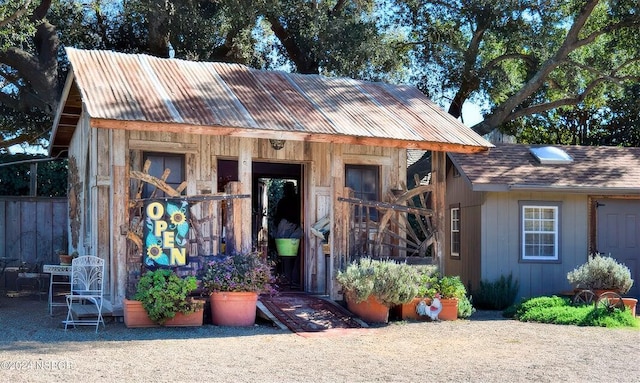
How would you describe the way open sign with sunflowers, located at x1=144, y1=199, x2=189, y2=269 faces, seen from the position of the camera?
facing the viewer

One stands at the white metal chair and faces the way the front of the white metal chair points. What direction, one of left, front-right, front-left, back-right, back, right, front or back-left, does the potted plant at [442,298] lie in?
left

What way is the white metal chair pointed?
toward the camera

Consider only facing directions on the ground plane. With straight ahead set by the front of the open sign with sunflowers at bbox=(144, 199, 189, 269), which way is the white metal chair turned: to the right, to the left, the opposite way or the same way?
the same way

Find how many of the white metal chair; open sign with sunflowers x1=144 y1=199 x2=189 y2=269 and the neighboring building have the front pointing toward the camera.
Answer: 3

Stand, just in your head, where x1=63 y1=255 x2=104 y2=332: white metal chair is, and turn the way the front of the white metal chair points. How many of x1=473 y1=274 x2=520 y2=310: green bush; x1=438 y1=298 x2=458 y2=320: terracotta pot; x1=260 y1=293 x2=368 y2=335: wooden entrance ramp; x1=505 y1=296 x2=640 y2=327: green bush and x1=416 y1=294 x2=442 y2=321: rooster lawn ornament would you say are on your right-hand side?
0

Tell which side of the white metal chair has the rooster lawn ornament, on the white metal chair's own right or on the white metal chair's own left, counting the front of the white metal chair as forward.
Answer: on the white metal chair's own left

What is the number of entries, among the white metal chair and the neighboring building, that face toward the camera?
2

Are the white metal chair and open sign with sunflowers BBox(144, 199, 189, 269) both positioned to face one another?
no

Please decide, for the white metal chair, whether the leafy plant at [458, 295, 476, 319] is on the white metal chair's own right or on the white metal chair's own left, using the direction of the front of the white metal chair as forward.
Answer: on the white metal chair's own left

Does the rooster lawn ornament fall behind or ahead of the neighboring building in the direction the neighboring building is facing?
ahead

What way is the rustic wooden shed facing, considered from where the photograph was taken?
facing the viewer and to the right of the viewer

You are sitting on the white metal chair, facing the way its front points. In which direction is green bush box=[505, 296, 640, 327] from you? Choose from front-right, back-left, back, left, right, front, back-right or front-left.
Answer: left

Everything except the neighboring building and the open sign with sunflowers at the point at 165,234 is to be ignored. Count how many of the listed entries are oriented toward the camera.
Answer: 2

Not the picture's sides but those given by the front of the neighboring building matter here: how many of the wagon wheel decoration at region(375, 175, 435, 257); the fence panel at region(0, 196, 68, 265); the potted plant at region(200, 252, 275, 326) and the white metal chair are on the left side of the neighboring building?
0

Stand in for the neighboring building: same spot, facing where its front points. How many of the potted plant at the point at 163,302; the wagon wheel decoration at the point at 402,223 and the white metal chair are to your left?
0

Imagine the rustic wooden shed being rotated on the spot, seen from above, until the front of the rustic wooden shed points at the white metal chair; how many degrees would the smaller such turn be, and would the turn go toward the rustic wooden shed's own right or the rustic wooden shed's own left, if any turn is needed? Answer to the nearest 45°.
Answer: approximately 90° to the rustic wooden shed's own right

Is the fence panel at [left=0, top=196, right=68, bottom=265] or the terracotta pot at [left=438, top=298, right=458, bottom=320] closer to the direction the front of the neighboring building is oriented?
the terracotta pot

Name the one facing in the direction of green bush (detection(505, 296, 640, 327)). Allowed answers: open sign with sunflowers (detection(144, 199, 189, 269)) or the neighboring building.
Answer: the neighboring building

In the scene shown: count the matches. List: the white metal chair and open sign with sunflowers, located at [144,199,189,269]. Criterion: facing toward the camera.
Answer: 2
